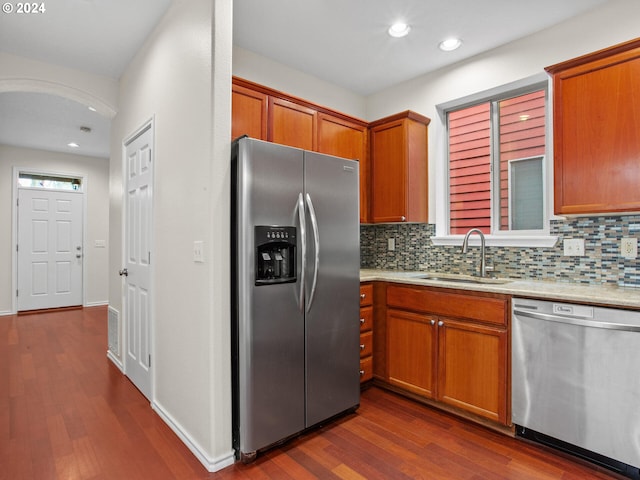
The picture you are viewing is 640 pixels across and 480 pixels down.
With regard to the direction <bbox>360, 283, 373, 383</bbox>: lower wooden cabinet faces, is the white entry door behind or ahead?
behind

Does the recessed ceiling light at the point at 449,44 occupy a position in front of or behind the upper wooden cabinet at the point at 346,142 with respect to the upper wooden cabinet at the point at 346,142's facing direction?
in front

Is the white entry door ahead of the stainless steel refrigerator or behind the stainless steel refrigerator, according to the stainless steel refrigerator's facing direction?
behind

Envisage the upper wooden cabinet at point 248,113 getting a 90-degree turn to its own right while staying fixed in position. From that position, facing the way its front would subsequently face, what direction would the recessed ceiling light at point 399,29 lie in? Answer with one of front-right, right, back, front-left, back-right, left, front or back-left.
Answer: back-left

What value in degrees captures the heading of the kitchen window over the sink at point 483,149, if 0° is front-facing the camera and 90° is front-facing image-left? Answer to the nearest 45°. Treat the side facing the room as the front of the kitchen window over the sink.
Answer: approximately 45°

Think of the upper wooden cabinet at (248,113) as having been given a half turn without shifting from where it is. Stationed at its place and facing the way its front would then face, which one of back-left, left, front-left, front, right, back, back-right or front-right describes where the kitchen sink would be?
back-right

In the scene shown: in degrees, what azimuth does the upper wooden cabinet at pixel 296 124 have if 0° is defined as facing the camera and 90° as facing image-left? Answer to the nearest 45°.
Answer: approximately 315°

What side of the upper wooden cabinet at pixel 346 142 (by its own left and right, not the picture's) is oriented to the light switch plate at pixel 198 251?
right

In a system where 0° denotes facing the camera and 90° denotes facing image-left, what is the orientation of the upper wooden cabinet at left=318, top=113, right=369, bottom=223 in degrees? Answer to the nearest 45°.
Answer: approximately 315°

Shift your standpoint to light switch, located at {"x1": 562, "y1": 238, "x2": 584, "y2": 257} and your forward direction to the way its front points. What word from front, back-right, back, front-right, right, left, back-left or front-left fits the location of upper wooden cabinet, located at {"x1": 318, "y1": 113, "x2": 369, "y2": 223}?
right

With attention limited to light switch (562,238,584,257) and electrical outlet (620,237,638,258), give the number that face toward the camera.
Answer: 2

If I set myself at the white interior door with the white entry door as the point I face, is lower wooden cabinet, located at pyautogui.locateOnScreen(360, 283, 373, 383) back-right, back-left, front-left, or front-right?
back-right
